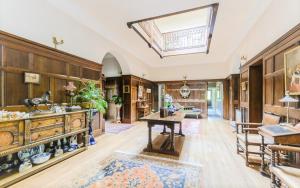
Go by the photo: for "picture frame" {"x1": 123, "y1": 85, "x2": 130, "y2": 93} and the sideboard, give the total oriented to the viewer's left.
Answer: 0

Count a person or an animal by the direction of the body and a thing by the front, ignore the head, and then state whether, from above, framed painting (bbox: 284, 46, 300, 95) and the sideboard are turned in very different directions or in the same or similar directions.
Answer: very different directions

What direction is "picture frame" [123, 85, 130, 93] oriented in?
toward the camera

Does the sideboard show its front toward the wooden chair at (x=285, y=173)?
yes

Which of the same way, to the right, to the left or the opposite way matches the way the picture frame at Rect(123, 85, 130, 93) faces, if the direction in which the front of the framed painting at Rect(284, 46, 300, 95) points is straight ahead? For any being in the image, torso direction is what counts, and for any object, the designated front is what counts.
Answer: to the left

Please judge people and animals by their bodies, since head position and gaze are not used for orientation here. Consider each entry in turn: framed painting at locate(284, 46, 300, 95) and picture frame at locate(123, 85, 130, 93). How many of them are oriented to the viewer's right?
0

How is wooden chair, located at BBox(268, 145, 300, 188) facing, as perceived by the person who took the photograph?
facing the viewer and to the left of the viewer

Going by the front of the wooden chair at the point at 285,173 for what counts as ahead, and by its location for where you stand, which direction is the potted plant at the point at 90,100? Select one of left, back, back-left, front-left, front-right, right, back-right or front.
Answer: front-right

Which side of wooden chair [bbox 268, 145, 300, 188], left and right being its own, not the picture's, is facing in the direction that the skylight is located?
right

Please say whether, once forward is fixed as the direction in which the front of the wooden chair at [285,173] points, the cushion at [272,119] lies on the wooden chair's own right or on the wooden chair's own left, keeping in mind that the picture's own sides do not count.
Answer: on the wooden chair's own right

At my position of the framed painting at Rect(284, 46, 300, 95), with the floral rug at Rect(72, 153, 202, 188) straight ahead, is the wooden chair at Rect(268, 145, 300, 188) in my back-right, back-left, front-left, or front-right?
front-left

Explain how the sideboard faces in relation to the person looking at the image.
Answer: facing the viewer and to the right of the viewer

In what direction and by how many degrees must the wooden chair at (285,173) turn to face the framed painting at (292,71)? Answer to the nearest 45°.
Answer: approximately 135° to its right
